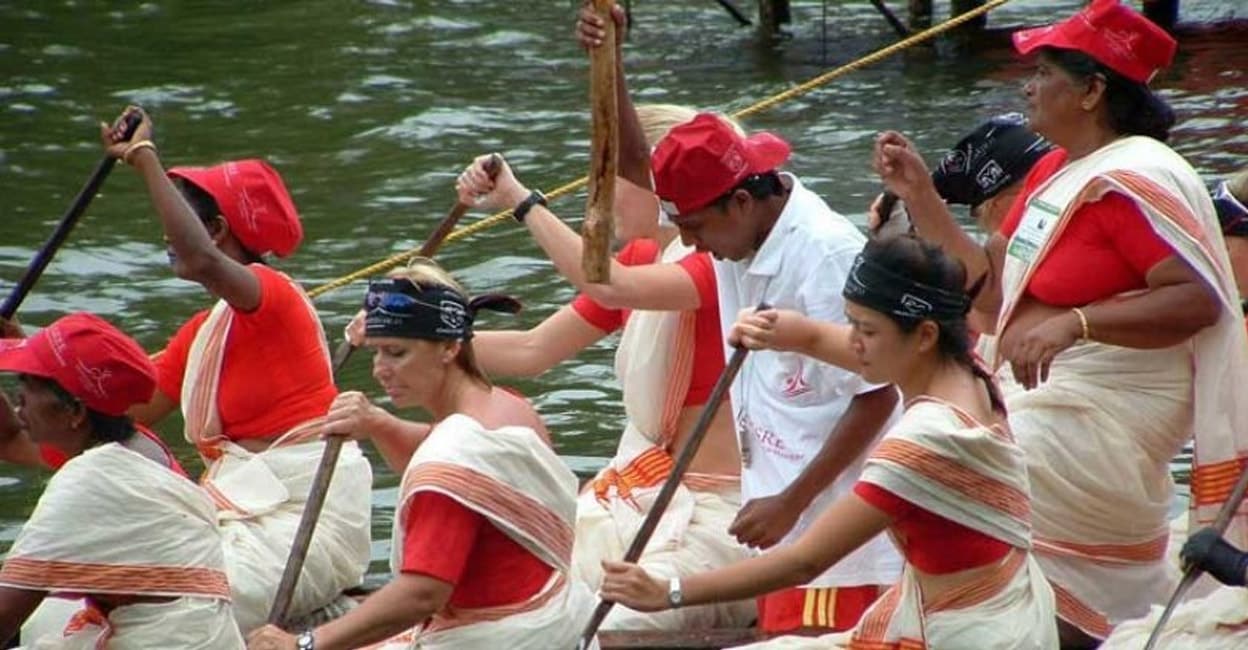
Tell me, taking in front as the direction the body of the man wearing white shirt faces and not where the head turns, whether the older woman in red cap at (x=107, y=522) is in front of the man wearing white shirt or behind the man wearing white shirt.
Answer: in front

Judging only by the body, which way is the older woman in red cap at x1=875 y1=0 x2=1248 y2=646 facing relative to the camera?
to the viewer's left

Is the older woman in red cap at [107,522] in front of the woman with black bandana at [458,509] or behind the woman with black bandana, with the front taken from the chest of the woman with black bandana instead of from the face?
in front

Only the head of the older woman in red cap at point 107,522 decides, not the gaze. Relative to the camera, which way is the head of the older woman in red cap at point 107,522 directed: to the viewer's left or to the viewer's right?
to the viewer's left

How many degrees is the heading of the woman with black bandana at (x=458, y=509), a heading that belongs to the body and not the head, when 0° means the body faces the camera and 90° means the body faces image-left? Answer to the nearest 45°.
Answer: approximately 90°

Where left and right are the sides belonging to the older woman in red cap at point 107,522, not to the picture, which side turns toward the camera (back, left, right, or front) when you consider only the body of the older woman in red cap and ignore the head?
left

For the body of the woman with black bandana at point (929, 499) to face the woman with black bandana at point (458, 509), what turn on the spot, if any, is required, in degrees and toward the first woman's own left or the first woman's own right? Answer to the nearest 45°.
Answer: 0° — they already face them

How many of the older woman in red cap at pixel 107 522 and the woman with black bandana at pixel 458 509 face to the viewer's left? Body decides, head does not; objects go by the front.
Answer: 2

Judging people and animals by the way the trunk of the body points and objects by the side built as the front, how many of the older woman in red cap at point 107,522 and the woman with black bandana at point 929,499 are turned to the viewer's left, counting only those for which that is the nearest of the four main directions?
2

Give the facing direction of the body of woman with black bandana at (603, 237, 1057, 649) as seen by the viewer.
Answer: to the viewer's left
